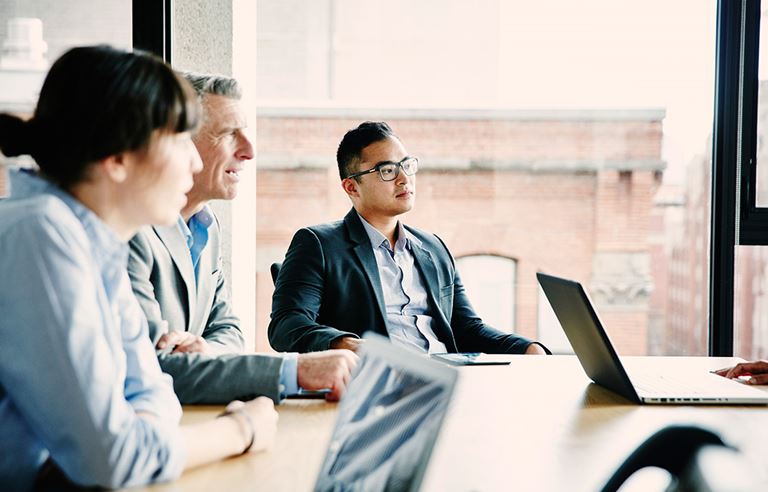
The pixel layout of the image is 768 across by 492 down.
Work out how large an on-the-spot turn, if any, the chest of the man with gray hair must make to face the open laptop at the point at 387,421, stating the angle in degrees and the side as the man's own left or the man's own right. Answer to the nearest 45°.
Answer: approximately 45° to the man's own right

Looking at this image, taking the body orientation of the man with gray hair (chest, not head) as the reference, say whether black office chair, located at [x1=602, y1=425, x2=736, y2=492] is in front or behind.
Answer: in front

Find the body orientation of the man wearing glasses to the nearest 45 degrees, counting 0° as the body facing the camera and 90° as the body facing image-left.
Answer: approximately 315°

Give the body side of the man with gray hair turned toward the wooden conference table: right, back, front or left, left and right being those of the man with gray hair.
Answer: front

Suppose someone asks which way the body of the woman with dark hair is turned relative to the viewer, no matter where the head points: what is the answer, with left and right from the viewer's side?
facing to the right of the viewer

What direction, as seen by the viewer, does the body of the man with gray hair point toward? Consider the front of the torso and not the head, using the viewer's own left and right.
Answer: facing the viewer and to the right of the viewer

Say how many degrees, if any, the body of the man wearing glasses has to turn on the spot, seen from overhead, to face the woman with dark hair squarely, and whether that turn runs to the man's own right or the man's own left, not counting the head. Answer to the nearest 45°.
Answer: approximately 45° to the man's own right

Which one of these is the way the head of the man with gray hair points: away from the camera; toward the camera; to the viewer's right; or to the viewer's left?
to the viewer's right
